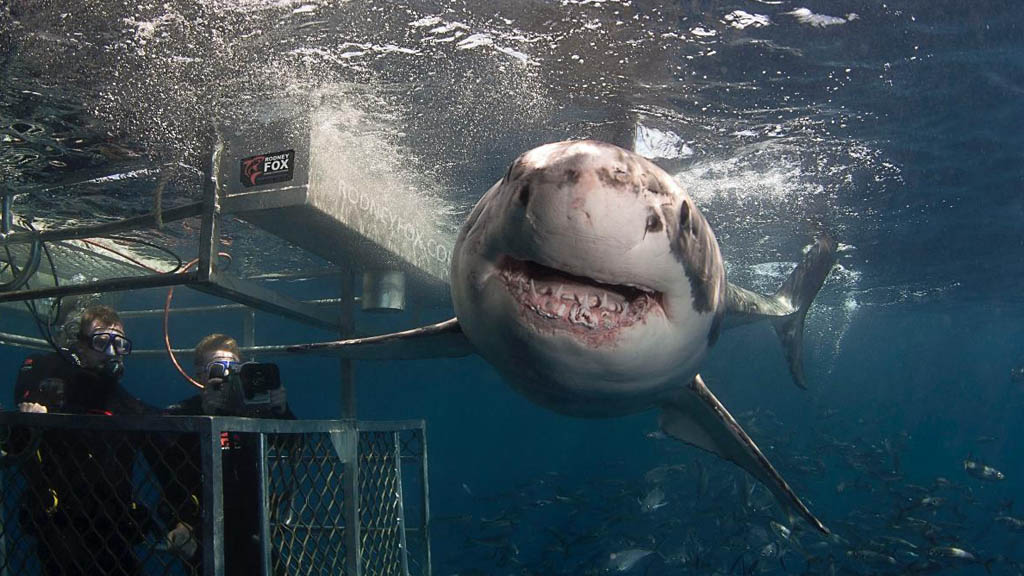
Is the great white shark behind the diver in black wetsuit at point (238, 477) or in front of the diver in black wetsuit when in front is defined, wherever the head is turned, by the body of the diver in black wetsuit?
in front

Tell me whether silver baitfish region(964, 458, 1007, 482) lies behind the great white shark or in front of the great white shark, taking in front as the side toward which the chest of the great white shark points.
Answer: behind

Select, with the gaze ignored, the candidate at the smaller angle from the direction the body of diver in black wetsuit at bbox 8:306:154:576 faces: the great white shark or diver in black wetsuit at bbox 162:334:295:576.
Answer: the great white shark

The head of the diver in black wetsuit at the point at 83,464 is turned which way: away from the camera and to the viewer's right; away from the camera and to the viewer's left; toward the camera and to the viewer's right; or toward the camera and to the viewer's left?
toward the camera and to the viewer's right

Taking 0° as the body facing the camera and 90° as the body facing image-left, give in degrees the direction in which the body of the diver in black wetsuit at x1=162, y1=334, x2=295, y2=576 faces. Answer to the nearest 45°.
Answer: approximately 315°

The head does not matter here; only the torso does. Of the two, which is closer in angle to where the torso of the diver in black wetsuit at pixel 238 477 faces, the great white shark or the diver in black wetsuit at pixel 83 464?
the great white shark
